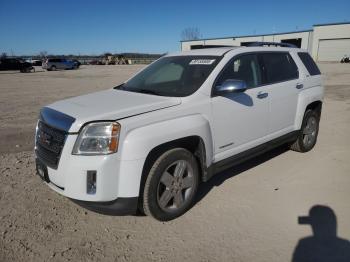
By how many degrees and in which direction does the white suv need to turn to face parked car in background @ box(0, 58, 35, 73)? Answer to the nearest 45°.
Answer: approximately 90° to its right

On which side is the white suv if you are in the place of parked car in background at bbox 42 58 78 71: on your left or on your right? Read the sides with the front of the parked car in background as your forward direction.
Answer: on your right

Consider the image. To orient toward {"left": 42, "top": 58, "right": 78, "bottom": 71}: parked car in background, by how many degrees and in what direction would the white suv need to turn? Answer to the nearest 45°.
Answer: approximately 135° to its right

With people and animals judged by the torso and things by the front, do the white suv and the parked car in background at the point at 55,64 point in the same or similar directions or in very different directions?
very different directions

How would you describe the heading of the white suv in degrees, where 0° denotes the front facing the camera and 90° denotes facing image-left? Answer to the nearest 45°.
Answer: approximately 45°
